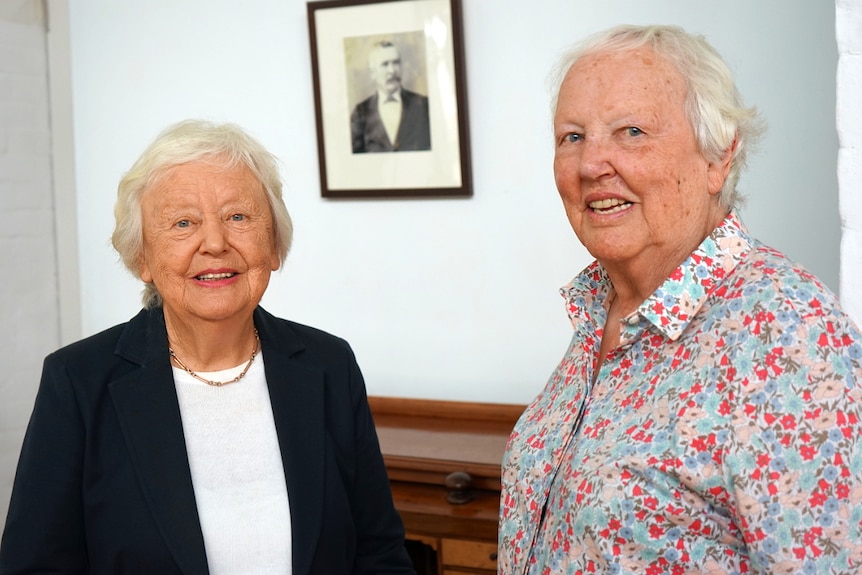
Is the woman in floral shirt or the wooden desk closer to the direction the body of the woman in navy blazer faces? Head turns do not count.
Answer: the woman in floral shirt

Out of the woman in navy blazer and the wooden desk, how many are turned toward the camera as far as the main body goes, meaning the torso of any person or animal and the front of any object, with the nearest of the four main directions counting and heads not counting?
2

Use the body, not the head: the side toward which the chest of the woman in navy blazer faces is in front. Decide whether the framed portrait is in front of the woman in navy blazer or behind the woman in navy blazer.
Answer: behind

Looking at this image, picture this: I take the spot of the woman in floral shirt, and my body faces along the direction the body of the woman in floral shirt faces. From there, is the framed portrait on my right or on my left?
on my right

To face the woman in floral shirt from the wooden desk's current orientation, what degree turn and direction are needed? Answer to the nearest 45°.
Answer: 0° — it already faces them

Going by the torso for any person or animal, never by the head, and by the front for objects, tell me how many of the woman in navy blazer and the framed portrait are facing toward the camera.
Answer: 2

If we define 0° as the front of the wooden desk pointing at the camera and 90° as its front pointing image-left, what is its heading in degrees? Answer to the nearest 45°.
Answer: approximately 0°
